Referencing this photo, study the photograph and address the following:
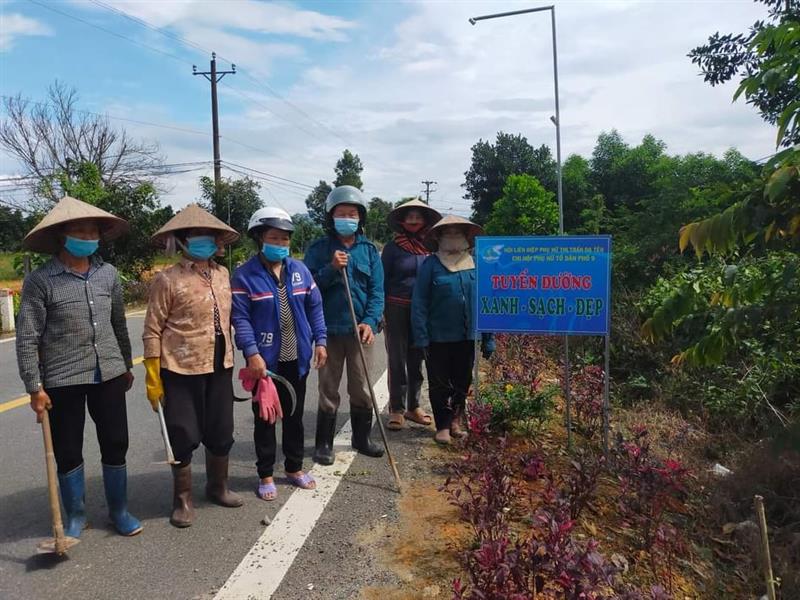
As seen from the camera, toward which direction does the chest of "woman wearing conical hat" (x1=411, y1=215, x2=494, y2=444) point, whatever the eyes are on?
toward the camera

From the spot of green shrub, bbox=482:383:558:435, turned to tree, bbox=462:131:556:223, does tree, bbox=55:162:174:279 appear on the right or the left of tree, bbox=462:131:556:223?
left

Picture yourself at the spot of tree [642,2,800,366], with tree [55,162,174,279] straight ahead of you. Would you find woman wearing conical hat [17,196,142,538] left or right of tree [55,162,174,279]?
left

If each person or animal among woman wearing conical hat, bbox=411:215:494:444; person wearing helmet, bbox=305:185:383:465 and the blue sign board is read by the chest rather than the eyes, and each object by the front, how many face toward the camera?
3

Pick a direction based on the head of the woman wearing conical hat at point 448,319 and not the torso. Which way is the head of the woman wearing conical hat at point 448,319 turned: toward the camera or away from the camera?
toward the camera

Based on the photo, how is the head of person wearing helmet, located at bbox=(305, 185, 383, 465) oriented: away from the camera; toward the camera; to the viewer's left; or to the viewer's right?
toward the camera

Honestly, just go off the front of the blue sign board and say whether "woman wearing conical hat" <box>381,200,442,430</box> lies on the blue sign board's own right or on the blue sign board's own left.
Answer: on the blue sign board's own right

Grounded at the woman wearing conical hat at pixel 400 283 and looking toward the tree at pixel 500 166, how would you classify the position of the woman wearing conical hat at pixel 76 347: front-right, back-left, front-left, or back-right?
back-left

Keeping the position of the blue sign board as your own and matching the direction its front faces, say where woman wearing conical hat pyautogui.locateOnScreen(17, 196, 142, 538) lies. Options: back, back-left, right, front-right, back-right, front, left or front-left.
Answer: front-right

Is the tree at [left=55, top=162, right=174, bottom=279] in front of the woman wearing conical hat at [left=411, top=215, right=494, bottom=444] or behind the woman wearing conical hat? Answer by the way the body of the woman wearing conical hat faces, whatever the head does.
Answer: behind

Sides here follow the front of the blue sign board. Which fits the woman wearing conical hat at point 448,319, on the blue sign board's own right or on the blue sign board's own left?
on the blue sign board's own right

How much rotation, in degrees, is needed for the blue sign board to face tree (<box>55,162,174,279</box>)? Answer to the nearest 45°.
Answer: approximately 135° to its right

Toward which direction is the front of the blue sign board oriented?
toward the camera

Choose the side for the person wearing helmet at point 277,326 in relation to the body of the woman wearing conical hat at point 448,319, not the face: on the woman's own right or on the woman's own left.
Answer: on the woman's own right

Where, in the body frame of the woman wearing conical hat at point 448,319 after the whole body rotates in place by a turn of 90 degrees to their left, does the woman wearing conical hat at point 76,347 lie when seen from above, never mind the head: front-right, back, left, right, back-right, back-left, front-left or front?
back-right

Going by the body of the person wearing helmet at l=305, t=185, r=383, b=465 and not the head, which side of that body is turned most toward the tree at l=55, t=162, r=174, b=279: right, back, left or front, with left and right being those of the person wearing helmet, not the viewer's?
back

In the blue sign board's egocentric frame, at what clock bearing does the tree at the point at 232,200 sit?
The tree is roughly at 5 o'clock from the blue sign board.

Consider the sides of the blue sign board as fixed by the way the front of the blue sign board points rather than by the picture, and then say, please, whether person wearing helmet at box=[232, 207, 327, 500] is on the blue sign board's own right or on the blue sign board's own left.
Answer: on the blue sign board's own right

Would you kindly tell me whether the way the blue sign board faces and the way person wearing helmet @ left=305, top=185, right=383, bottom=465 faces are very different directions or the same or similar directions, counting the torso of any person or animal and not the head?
same or similar directions
